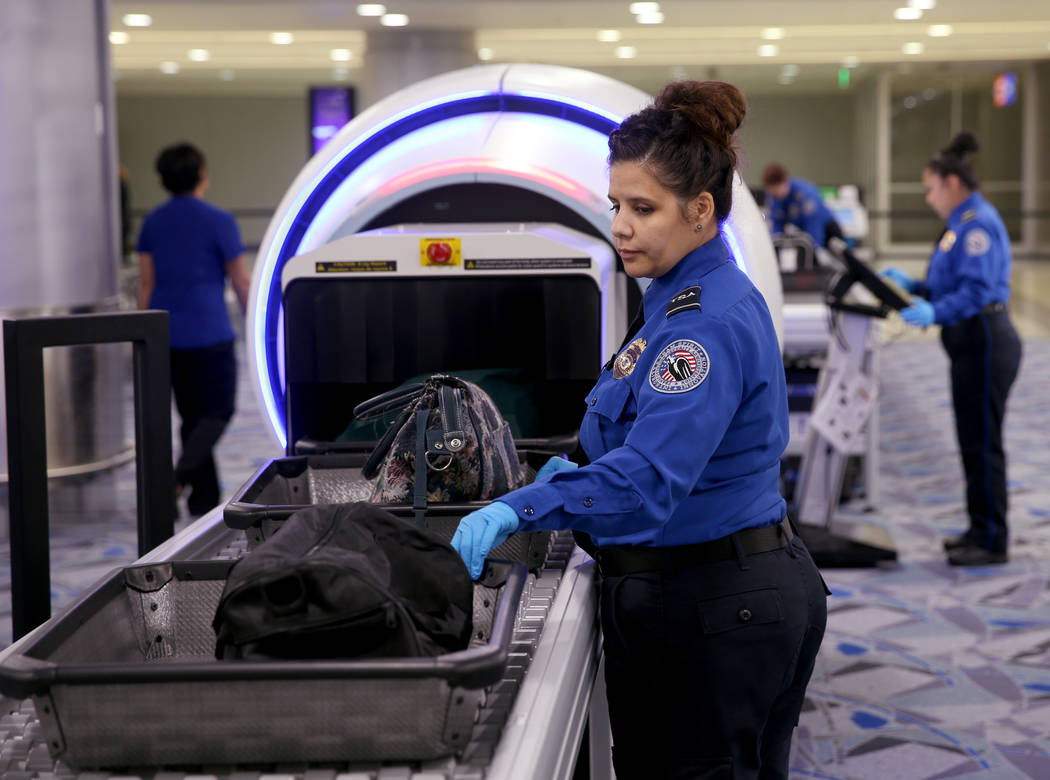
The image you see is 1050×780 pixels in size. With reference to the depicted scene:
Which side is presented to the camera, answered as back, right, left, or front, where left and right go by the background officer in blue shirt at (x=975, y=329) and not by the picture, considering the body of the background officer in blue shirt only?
left

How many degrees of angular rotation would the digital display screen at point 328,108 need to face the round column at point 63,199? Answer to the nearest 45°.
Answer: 0° — it already faces it

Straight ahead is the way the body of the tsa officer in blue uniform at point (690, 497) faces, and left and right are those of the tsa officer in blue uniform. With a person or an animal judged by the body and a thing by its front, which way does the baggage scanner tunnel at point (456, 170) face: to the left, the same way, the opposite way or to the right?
to the left

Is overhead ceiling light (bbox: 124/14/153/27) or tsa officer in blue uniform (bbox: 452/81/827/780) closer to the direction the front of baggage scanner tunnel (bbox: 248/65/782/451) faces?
the tsa officer in blue uniform

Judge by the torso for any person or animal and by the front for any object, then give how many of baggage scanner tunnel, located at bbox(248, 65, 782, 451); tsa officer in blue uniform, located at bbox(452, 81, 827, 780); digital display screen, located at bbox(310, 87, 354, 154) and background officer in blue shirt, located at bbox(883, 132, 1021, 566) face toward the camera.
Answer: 2

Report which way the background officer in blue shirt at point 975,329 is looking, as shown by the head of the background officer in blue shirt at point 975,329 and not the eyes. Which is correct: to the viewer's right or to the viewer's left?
to the viewer's left

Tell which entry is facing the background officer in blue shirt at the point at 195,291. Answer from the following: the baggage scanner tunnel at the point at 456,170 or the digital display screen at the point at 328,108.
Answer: the digital display screen

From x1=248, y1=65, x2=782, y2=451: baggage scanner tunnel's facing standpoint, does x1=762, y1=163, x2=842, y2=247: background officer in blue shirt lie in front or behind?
behind

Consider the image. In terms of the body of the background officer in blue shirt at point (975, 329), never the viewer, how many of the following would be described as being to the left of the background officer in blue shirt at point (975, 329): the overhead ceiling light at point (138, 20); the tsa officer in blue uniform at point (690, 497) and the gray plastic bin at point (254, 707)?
2

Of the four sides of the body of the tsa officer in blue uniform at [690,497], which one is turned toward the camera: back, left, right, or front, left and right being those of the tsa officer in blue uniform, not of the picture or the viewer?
left
